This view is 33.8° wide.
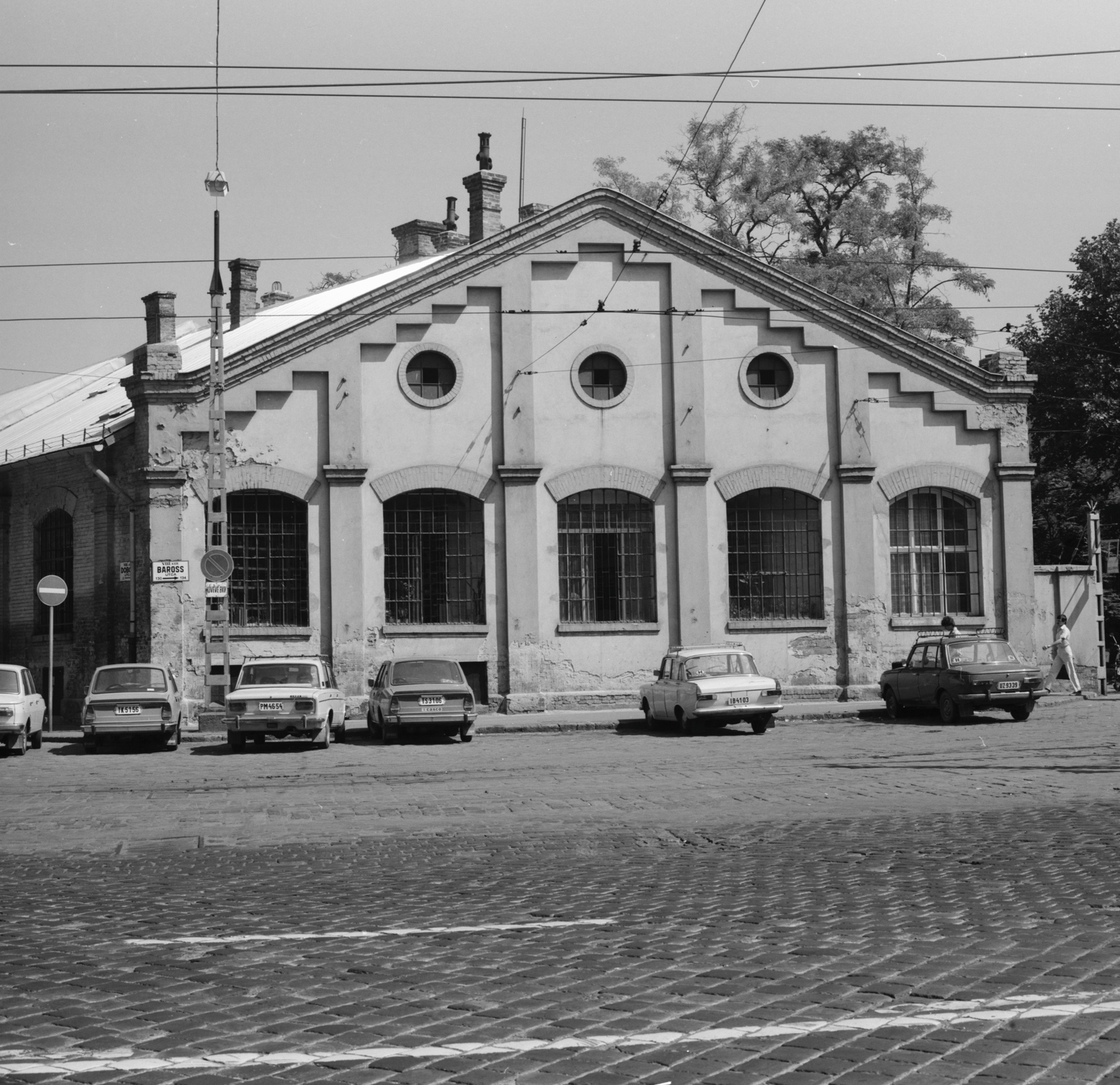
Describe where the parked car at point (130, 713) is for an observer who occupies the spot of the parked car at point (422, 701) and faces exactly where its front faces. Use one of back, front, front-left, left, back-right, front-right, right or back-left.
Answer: left

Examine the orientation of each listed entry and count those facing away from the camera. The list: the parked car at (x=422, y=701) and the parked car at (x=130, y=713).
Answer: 2

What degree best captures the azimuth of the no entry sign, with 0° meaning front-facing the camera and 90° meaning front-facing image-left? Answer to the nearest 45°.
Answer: approximately 0°

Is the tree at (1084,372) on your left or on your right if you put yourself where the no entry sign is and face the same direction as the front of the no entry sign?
on your left

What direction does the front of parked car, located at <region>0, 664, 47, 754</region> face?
away from the camera

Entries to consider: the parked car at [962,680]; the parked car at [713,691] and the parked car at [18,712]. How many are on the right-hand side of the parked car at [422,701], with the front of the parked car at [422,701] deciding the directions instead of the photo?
2

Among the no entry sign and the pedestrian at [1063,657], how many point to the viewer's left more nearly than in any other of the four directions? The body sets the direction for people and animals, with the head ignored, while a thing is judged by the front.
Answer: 1

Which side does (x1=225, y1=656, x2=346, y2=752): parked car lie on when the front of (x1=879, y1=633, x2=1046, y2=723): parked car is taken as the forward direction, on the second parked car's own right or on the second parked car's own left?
on the second parked car's own left

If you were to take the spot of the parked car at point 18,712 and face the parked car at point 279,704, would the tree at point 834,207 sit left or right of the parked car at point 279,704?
left

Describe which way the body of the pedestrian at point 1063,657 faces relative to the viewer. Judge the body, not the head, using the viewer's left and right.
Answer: facing to the left of the viewer

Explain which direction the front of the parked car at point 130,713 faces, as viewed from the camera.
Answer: facing away from the viewer

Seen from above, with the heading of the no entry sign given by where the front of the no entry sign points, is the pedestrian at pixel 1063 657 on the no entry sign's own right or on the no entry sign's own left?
on the no entry sign's own left

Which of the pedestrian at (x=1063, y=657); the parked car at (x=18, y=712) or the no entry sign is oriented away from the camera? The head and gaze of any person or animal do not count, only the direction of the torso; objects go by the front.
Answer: the parked car

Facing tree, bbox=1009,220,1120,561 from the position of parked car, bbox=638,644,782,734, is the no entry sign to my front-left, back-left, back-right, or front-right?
back-left

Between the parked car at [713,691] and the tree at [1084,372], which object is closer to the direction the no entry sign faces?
the parked car

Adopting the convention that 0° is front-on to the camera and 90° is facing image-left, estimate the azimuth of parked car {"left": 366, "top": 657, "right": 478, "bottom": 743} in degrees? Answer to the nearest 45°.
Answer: approximately 180°
